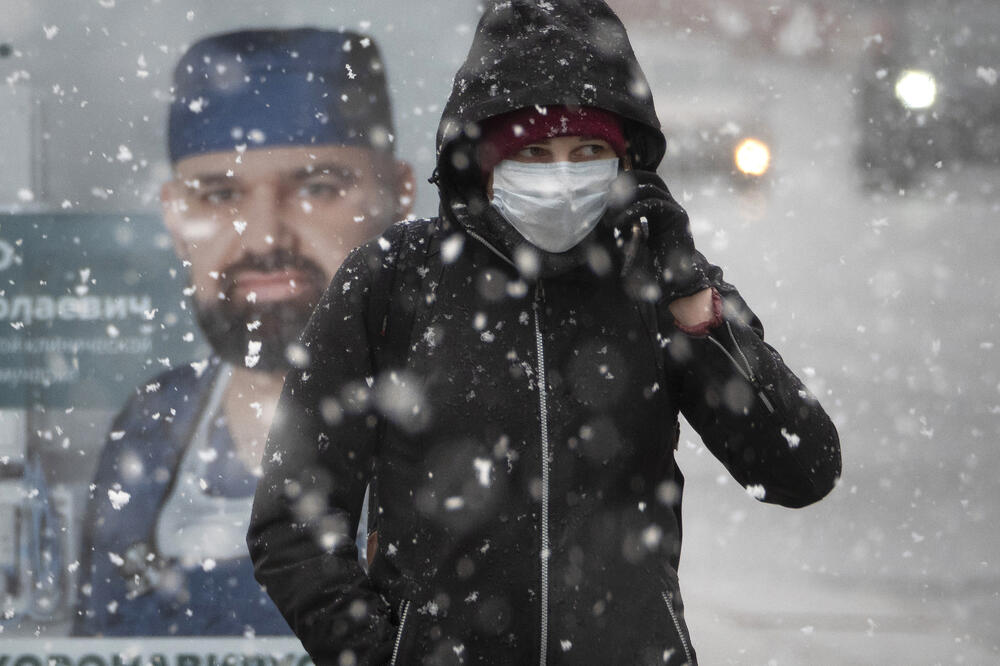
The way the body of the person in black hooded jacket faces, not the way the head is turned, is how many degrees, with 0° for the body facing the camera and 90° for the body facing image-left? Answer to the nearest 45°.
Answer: approximately 0°
